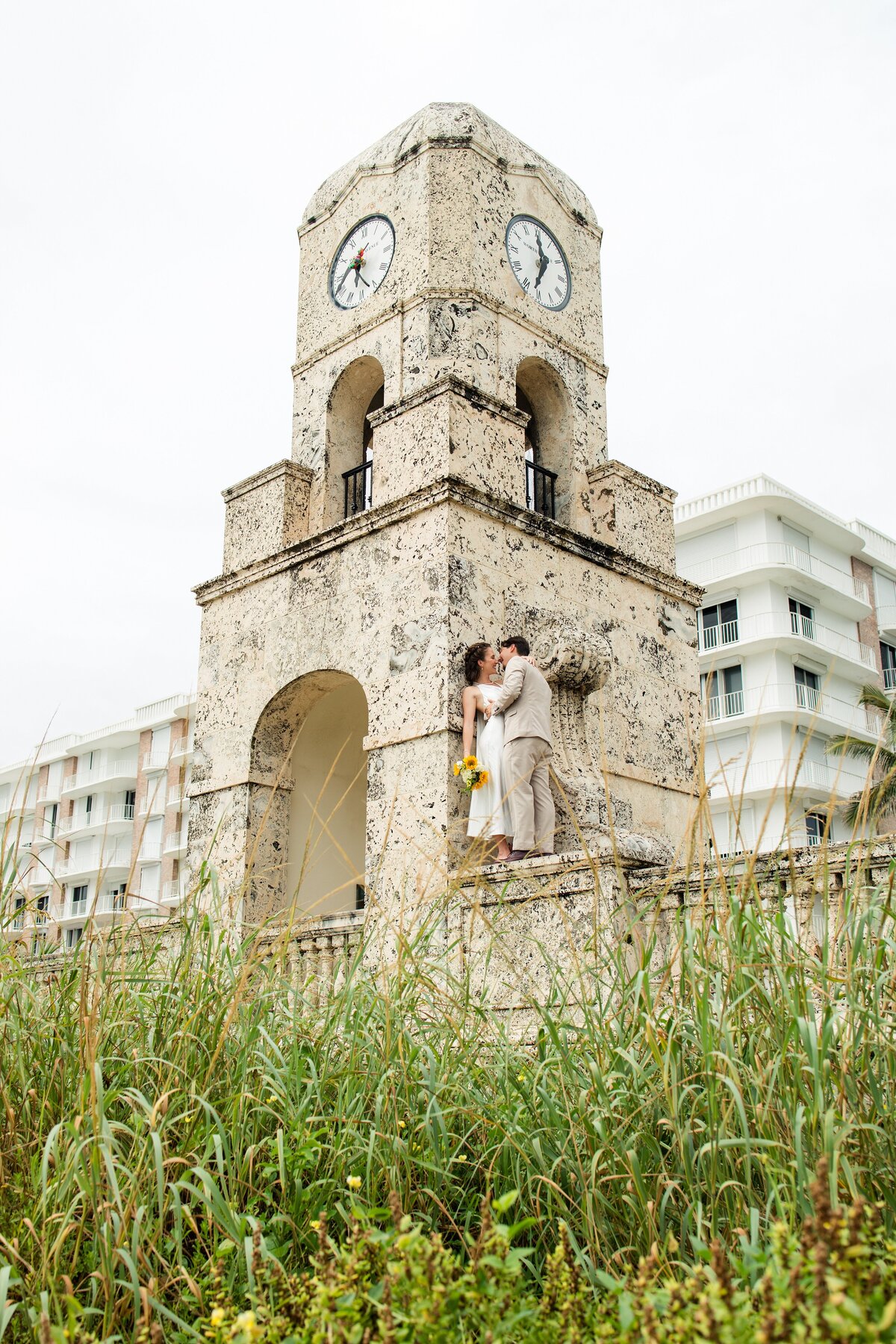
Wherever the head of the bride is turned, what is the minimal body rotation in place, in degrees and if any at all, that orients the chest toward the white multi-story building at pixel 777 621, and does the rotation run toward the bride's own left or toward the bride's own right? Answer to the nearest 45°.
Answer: approximately 90° to the bride's own left

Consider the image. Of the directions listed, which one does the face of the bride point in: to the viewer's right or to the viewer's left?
to the viewer's right

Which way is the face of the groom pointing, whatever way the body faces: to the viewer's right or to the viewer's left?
to the viewer's left

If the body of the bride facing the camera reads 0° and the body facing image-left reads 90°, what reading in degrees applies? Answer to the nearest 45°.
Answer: approximately 270°
